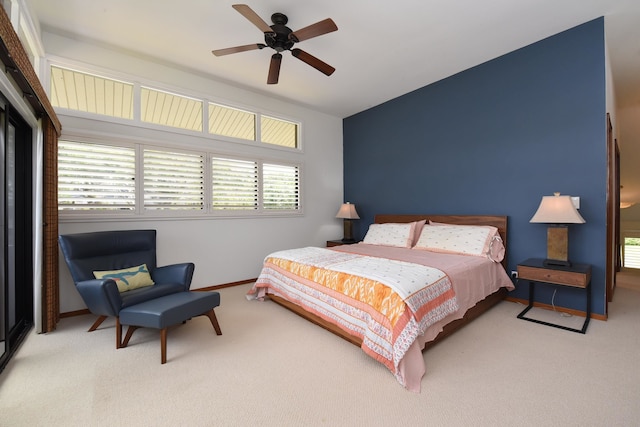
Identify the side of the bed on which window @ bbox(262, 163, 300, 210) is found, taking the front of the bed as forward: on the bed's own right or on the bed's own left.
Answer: on the bed's own right

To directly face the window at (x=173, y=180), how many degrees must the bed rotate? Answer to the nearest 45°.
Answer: approximately 45° to its right

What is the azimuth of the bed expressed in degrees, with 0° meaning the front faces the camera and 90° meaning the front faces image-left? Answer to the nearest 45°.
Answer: approximately 45°

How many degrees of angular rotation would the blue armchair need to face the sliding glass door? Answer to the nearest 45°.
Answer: approximately 135° to its right

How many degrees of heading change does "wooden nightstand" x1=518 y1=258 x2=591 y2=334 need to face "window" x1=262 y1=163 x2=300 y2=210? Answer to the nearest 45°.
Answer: approximately 45° to its right
